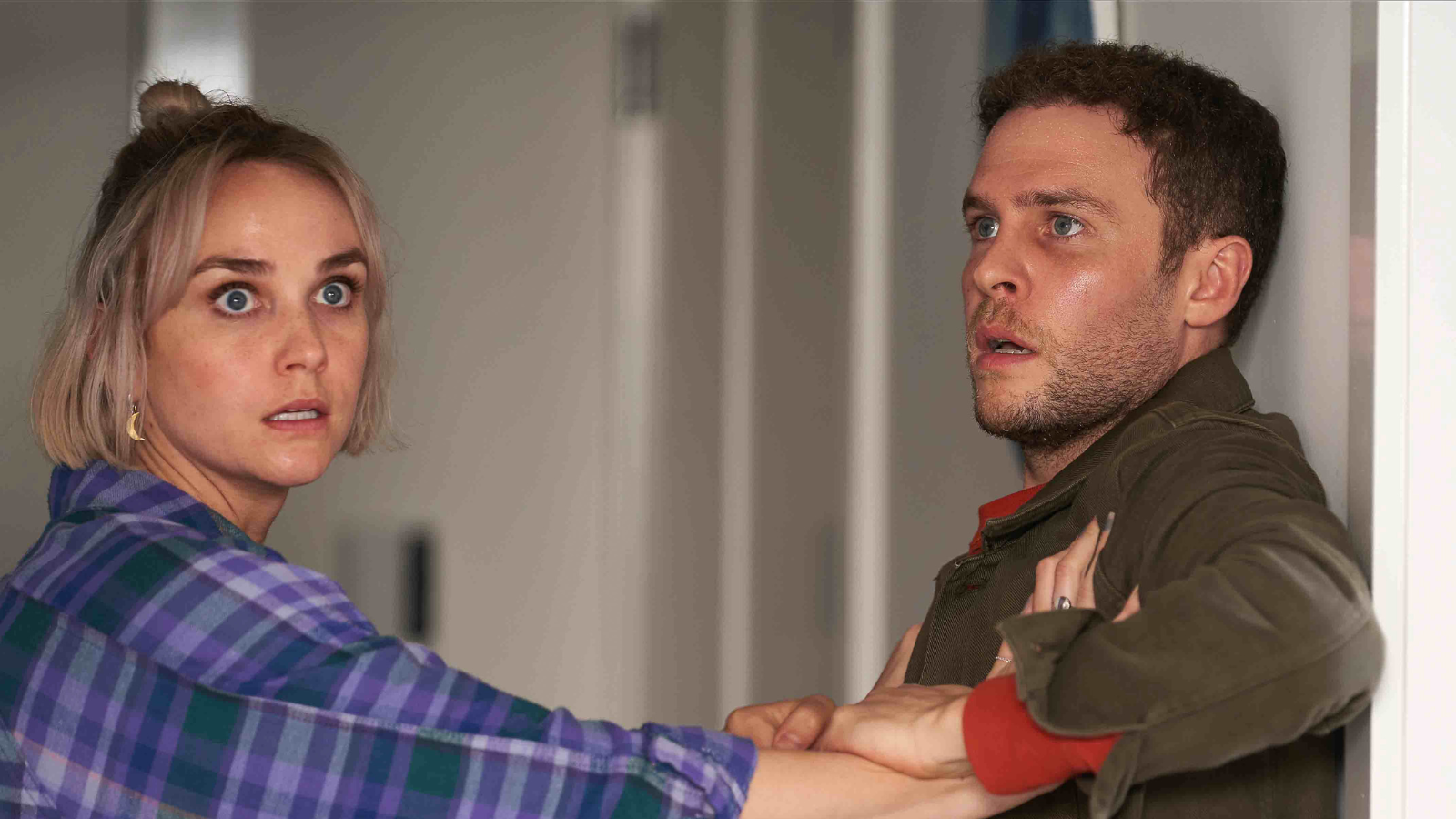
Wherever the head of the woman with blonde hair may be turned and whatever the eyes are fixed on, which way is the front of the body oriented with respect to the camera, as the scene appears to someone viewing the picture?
to the viewer's right

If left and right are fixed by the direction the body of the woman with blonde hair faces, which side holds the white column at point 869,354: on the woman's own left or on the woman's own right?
on the woman's own left

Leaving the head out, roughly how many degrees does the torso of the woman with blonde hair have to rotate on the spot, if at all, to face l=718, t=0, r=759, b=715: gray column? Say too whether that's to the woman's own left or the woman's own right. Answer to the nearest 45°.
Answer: approximately 90° to the woman's own left

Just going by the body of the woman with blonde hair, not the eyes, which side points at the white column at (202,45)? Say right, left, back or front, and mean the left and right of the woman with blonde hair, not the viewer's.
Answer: left

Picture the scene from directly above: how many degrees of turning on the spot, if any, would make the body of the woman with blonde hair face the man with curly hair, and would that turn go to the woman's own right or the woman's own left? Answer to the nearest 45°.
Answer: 0° — they already face them
